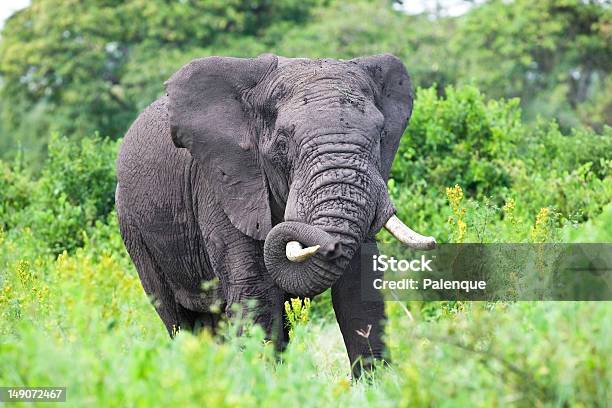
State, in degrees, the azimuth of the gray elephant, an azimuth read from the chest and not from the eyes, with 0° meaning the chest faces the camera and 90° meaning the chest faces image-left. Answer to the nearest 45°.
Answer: approximately 315°

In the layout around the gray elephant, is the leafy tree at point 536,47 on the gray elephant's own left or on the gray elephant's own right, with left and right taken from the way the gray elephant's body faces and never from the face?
on the gray elephant's own left

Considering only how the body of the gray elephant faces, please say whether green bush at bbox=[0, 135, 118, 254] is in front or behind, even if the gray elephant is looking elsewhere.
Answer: behind

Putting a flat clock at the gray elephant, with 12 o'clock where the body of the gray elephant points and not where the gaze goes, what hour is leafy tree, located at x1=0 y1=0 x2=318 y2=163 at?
The leafy tree is roughly at 7 o'clock from the gray elephant.

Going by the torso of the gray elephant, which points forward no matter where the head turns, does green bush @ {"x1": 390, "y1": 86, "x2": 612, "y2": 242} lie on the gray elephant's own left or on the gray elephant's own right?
on the gray elephant's own left
